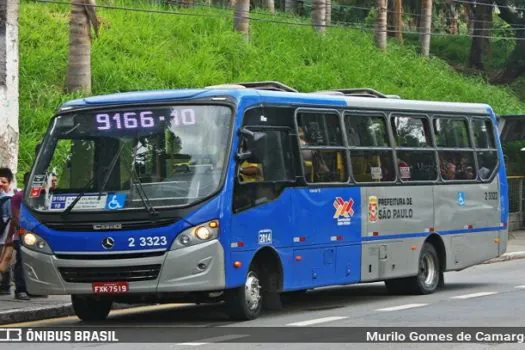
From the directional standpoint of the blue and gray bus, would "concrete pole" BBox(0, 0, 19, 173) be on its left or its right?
on its right

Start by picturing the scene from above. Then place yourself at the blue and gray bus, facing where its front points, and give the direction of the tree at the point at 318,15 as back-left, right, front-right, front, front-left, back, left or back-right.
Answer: back-right

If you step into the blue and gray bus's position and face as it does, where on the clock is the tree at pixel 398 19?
The tree is roughly at 5 o'clock from the blue and gray bus.

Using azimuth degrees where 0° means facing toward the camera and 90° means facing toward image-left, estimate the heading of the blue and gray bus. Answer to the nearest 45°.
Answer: approximately 45°

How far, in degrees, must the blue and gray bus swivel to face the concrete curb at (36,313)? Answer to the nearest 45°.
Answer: approximately 45° to its right

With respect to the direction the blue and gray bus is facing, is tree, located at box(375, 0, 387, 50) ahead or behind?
behind

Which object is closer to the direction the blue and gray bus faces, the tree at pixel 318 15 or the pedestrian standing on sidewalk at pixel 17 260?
the pedestrian standing on sidewalk

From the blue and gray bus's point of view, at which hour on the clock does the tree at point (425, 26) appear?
The tree is roughly at 5 o'clock from the blue and gray bus.

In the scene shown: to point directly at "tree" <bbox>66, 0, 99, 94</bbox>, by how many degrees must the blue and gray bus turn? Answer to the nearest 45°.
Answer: approximately 135° to its right
